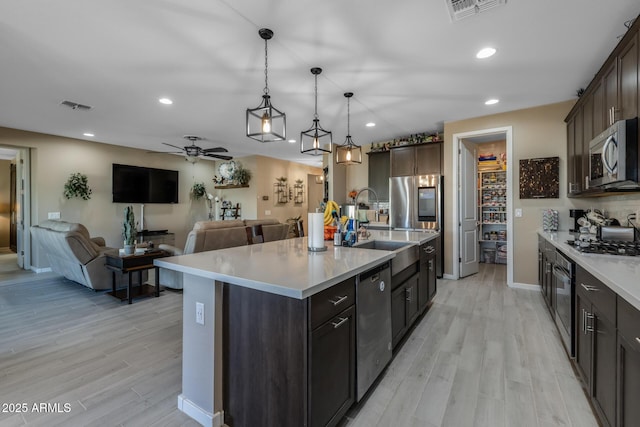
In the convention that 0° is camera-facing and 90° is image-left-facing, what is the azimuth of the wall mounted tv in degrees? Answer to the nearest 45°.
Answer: approximately 315°

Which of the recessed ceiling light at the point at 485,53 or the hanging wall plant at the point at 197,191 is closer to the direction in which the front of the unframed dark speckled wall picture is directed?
the recessed ceiling light

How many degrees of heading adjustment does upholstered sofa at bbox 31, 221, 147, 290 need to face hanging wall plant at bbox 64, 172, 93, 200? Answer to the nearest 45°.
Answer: approximately 45° to its left

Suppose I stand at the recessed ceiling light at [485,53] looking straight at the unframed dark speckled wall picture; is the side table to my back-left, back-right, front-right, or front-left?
back-left

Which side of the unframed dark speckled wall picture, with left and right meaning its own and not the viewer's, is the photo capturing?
front

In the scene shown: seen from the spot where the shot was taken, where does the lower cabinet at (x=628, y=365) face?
facing to the left of the viewer

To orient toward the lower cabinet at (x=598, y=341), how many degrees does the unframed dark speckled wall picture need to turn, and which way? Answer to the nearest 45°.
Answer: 0° — it already faces it

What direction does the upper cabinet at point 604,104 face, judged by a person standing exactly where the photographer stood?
facing to the left of the viewer

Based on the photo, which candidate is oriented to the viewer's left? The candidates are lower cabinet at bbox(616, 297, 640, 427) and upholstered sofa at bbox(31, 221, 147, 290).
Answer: the lower cabinet

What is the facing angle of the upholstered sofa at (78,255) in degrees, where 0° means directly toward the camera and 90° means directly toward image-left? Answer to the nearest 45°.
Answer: approximately 225°

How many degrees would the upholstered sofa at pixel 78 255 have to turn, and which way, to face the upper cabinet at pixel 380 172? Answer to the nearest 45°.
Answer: approximately 45° to its right

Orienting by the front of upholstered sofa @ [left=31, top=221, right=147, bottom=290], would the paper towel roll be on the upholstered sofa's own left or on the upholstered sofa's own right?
on the upholstered sofa's own right

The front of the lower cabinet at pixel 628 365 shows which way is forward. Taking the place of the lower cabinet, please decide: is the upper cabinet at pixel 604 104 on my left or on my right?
on my right

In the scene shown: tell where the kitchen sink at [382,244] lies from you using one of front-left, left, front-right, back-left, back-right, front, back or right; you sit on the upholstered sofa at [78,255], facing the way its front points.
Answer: right
